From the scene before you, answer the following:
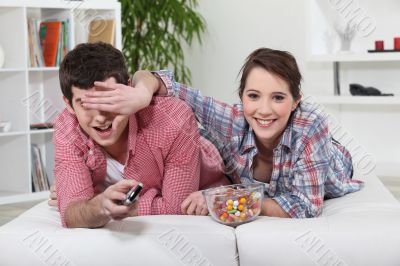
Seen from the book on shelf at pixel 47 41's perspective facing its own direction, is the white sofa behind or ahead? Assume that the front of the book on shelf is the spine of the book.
ahead

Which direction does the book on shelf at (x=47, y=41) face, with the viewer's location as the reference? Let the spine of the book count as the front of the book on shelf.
facing the viewer

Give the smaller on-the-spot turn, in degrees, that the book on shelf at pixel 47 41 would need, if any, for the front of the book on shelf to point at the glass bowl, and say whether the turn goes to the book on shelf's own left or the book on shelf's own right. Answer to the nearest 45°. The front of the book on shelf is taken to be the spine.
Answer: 0° — it already faces it

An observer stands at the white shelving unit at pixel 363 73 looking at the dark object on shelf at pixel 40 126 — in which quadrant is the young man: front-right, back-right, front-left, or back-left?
front-left

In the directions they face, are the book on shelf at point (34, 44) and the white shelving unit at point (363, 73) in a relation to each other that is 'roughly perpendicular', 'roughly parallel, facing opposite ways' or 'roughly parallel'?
roughly parallel

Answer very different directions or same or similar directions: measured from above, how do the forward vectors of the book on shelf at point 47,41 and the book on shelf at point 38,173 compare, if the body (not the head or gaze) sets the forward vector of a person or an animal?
same or similar directions

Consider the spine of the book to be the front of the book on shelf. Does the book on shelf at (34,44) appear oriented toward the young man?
yes

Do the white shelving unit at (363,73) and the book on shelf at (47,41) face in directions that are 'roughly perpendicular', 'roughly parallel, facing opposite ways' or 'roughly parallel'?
roughly parallel

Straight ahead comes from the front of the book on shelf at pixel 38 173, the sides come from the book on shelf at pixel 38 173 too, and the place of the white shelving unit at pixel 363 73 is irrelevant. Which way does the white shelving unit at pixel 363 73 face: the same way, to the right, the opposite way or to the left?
the same way

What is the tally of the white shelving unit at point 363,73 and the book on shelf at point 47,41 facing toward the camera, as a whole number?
2

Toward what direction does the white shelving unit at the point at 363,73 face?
toward the camera

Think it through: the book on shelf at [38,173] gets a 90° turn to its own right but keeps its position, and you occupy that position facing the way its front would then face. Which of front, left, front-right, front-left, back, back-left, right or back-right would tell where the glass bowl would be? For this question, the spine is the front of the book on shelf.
left
